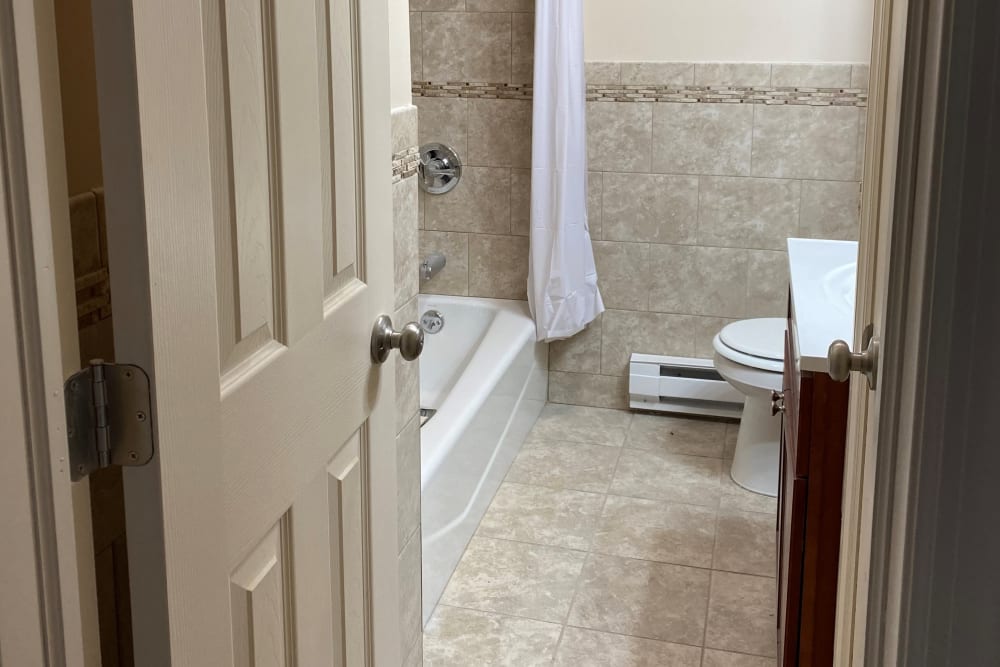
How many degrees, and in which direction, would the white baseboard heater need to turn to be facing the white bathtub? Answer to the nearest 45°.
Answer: approximately 45° to its right

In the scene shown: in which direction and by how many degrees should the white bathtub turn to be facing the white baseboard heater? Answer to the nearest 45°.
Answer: approximately 45° to its left

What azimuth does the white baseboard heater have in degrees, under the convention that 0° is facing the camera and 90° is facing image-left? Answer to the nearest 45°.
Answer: approximately 0°

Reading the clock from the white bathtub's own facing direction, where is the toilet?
The toilet is roughly at 12 o'clock from the white bathtub.

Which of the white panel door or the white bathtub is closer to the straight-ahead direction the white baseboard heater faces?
the white panel door

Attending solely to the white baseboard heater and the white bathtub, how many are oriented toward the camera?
1

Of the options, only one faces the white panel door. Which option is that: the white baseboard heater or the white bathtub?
the white baseboard heater

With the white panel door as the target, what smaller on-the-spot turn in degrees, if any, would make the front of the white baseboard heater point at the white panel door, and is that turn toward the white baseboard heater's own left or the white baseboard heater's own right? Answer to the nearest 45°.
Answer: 0° — it already faces it

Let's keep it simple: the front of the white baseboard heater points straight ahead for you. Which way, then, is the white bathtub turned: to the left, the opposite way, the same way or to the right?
to the left

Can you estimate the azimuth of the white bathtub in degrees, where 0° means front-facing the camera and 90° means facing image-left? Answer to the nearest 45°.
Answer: approximately 270°
